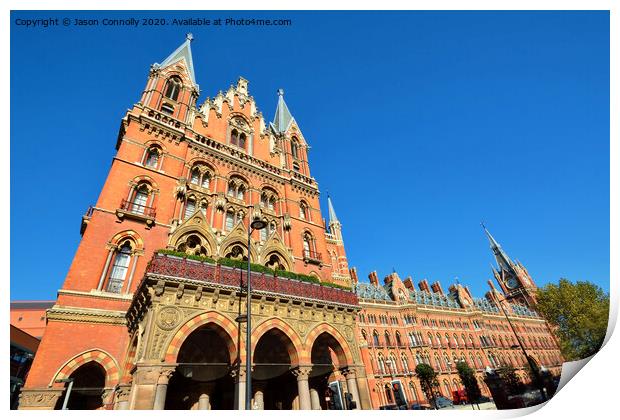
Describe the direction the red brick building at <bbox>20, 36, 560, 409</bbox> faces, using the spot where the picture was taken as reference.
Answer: facing the viewer and to the right of the viewer
